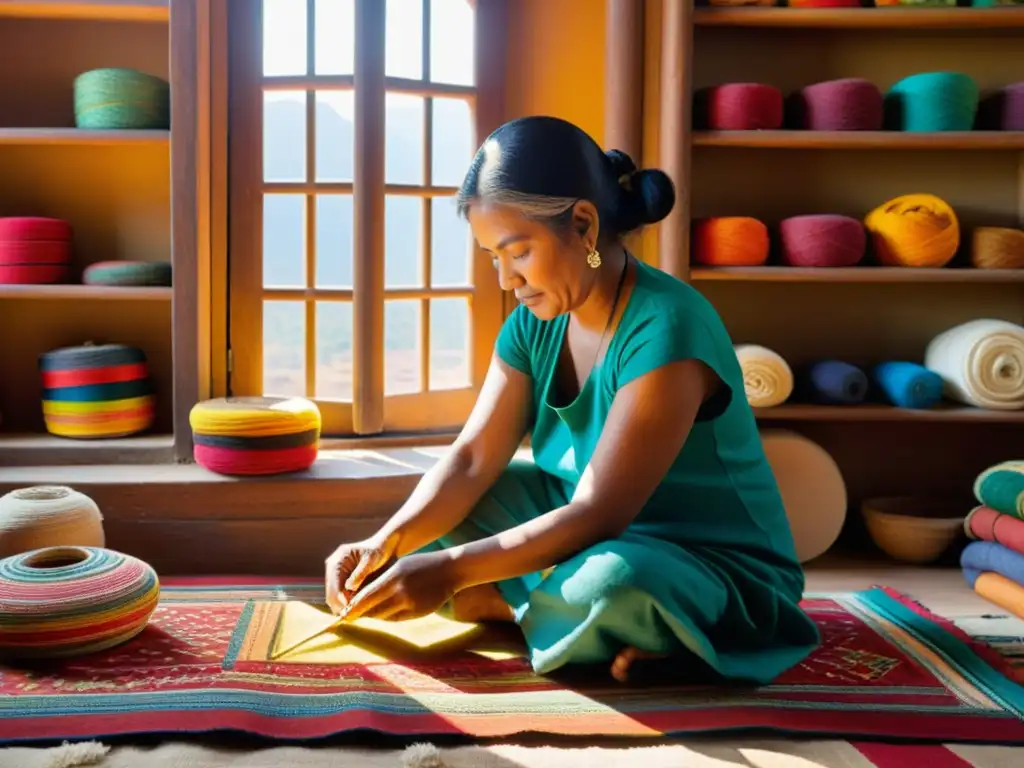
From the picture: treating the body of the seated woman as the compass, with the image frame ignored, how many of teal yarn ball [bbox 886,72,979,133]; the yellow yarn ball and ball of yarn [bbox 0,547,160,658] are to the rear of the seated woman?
2

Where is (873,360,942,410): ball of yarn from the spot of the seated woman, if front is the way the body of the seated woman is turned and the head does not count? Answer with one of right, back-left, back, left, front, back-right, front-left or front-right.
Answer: back

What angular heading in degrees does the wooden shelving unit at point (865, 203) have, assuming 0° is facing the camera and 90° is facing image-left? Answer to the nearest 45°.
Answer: approximately 0°

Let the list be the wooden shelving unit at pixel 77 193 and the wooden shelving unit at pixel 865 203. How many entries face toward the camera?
2

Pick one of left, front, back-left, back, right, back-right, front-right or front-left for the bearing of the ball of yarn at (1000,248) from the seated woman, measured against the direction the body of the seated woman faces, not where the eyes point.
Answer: back

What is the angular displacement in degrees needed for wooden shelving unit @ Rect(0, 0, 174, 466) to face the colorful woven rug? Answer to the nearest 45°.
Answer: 0° — it already faces it

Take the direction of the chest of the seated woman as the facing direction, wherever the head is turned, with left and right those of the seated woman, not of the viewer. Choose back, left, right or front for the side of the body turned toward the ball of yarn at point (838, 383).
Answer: back

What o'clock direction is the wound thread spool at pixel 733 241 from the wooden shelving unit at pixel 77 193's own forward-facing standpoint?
The wound thread spool is roughly at 10 o'clock from the wooden shelving unit.

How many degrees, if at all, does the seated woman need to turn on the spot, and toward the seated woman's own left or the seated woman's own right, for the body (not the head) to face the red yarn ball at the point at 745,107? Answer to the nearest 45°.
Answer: approximately 135° to the seated woman's own right

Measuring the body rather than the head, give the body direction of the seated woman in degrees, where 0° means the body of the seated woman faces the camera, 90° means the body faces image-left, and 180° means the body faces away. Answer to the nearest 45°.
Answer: approximately 45°

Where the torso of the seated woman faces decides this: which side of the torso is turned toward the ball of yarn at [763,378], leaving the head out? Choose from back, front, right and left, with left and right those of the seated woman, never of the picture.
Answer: back

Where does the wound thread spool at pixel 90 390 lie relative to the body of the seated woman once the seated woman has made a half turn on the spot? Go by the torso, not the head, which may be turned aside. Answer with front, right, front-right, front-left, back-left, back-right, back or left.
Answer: left

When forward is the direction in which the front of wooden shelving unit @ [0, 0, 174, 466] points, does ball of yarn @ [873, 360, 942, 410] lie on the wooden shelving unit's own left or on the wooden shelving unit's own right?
on the wooden shelving unit's own left
